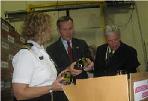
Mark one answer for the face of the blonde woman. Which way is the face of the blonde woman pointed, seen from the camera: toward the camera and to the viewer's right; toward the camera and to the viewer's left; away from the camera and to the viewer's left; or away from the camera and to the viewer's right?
away from the camera and to the viewer's right

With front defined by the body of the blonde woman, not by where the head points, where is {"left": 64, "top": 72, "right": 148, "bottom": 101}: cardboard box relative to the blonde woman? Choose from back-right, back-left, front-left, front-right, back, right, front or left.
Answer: front-right

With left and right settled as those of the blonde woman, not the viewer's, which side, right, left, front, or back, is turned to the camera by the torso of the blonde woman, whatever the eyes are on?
right

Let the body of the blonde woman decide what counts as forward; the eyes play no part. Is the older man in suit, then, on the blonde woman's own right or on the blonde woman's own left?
on the blonde woman's own left
